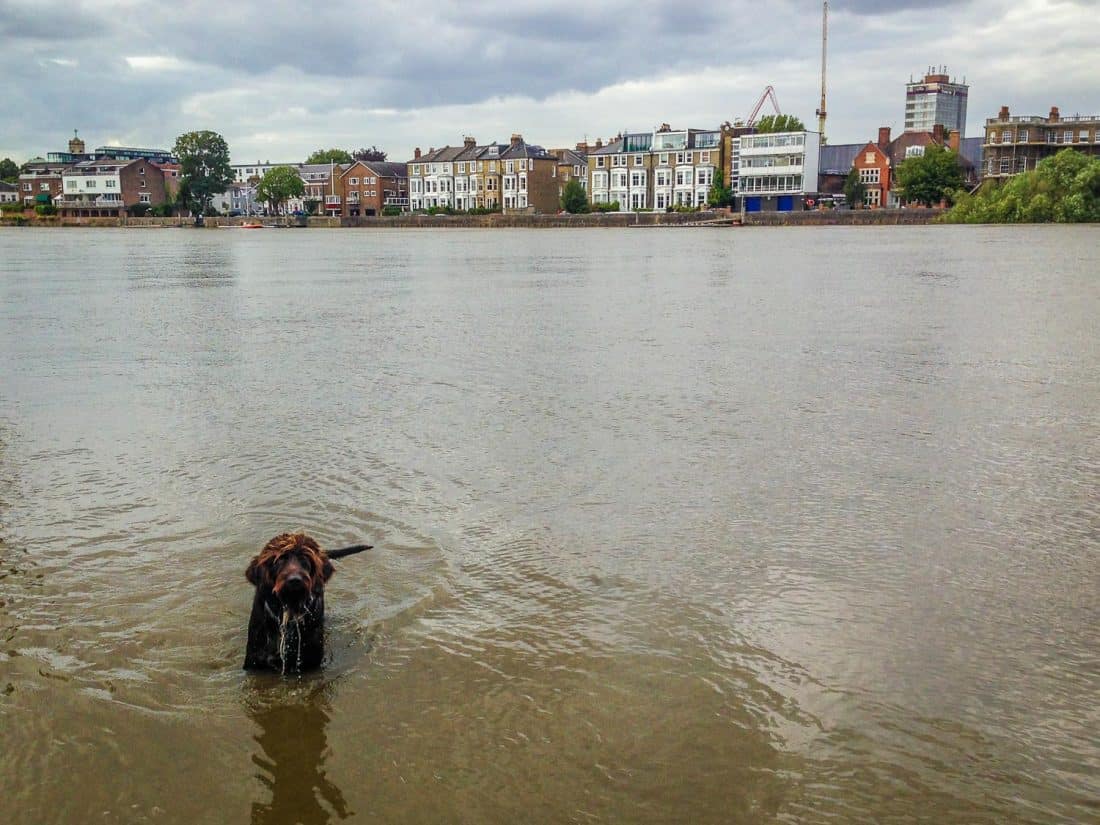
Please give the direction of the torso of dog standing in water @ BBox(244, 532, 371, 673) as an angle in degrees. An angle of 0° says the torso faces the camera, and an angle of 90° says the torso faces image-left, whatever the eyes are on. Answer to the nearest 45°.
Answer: approximately 0°
